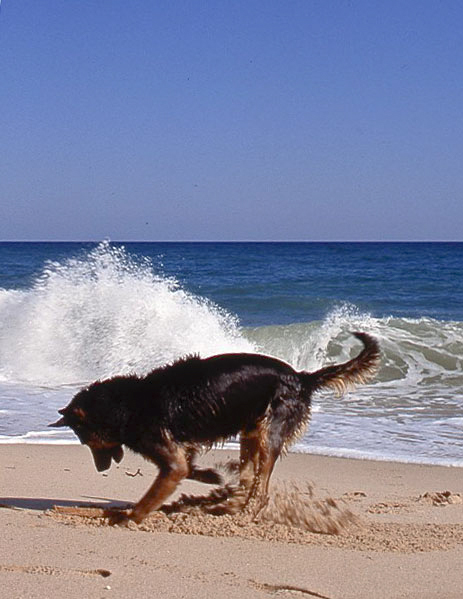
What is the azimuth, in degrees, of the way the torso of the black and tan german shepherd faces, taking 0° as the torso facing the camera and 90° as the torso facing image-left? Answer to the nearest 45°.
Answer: approximately 90°
